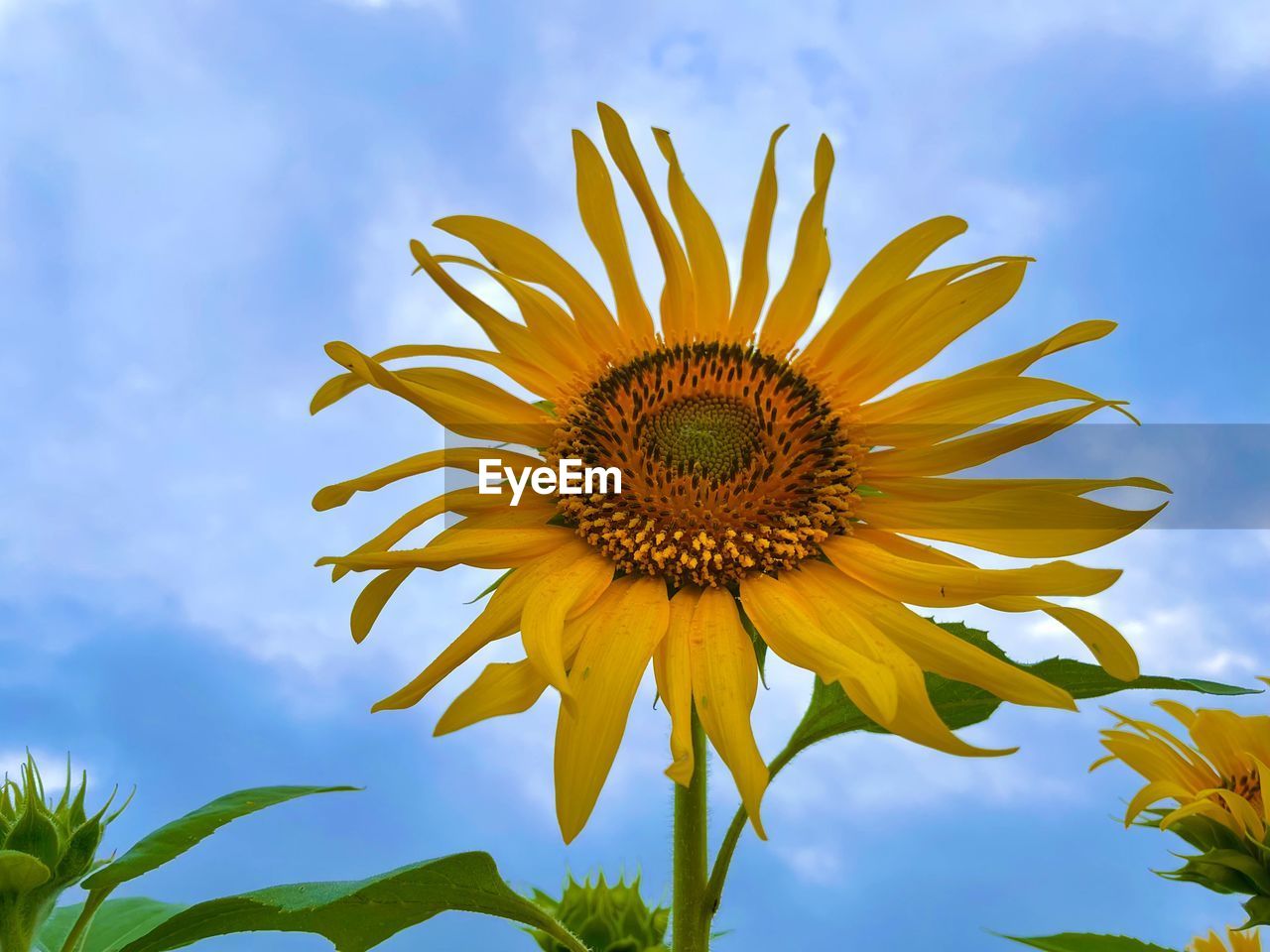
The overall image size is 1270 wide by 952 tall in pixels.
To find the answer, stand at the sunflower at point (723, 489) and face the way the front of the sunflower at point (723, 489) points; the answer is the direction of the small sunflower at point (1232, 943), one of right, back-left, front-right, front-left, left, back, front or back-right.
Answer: back-left

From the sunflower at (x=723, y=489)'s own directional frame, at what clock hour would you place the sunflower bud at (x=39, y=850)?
The sunflower bud is roughly at 3 o'clock from the sunflower.

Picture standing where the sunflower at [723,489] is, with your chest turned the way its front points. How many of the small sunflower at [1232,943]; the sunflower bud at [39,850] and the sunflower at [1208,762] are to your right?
1

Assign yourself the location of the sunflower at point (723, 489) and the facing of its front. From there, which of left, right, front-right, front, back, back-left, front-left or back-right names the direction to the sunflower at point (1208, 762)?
back-left

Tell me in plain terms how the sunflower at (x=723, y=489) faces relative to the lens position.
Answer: facing the viewer
